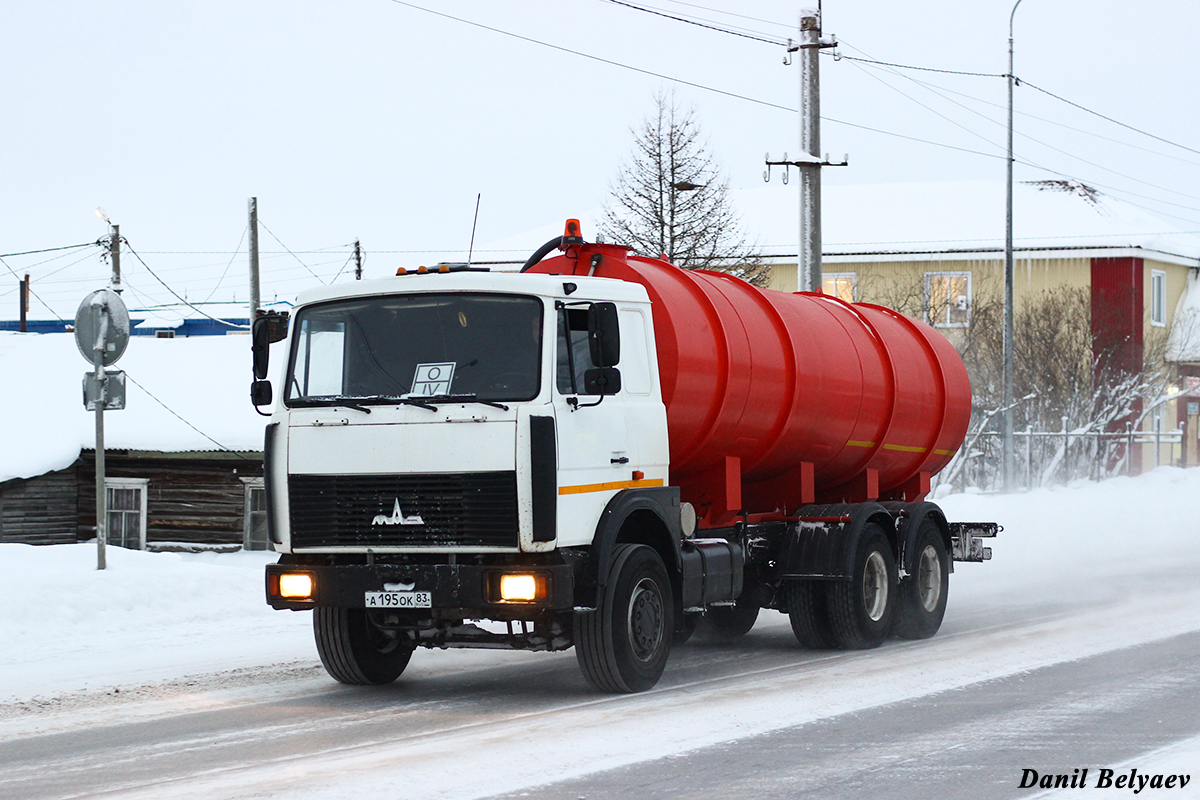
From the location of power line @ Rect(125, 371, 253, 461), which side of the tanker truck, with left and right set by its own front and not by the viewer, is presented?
right

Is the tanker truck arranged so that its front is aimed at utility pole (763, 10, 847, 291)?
no

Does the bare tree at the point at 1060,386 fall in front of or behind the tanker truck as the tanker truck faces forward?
behind

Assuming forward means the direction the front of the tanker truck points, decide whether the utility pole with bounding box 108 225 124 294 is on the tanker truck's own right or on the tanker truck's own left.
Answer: on the tanker truck's own right

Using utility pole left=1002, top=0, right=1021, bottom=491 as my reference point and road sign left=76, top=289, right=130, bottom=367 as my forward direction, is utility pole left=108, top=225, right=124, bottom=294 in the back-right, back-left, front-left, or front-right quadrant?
front-right

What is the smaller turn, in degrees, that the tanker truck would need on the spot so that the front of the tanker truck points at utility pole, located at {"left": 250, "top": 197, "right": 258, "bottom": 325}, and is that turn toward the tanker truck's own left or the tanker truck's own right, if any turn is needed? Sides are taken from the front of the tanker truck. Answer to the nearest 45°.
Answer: approximately 135° to the tanker truck's own right

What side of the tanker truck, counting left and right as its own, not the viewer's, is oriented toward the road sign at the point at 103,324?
right

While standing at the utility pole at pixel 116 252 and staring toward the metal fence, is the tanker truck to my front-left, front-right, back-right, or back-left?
front-right

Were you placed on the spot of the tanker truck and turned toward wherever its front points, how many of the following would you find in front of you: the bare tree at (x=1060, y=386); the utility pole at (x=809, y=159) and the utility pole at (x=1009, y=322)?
0

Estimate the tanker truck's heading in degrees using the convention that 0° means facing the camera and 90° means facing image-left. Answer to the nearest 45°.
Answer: approximately 45°
